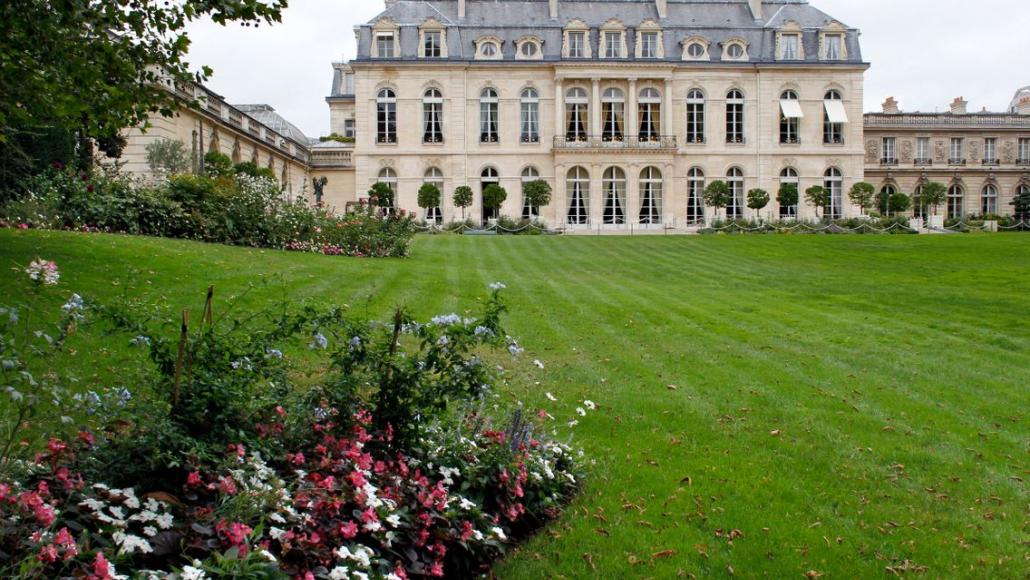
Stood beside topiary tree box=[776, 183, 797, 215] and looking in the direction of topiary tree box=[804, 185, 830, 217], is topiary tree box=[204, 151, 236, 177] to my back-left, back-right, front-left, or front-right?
back-right

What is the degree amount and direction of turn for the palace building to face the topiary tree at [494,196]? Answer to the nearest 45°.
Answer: approximately 45° to its right

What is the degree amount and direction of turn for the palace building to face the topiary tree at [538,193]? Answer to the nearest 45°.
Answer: approximately 45° to its right

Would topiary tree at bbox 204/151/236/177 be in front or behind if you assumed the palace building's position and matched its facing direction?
in front

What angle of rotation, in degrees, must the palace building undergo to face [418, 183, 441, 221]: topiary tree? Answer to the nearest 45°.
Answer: approximately 45° to its right

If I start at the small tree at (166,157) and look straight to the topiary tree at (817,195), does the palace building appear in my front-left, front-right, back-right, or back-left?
front-left

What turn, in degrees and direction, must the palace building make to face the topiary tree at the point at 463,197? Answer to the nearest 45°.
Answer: approximately 45° to its right

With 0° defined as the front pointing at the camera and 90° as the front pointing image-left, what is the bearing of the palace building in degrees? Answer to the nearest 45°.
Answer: approximately 0°
